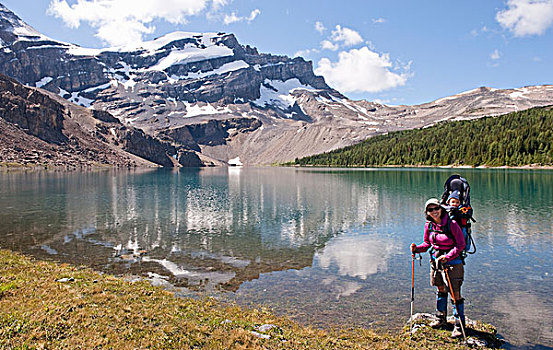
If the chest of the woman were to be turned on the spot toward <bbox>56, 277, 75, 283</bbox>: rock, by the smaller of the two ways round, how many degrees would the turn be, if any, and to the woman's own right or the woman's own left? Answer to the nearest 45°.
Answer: approximately 45° to the woman's own right

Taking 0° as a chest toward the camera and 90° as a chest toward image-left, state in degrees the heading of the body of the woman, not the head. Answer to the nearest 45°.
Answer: approximately 45°
